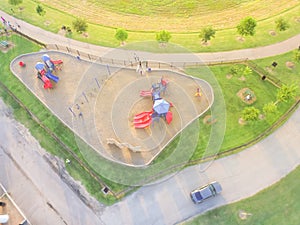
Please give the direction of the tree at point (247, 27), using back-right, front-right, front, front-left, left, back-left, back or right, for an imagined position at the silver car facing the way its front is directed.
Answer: front

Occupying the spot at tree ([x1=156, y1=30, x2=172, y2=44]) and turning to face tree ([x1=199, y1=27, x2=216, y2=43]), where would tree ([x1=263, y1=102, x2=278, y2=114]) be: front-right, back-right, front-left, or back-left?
front-right

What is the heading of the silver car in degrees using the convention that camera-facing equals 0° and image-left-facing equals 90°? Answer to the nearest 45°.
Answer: approximately 225°

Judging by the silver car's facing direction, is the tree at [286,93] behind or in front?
in front

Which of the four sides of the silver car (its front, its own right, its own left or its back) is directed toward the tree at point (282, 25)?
front

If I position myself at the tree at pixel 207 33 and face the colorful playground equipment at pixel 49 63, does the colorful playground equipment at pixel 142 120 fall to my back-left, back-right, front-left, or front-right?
front-left

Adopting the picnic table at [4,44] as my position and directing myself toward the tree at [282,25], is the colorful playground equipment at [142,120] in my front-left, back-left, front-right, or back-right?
front-right

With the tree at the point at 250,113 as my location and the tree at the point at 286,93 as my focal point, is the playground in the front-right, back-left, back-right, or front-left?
back-left

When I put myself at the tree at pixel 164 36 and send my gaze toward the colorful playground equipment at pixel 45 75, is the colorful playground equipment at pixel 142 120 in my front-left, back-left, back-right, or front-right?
front-left
